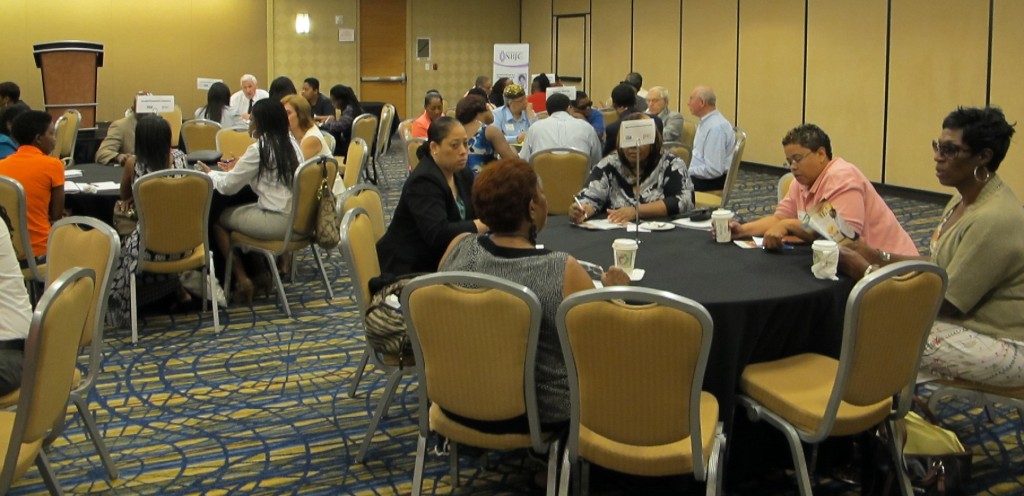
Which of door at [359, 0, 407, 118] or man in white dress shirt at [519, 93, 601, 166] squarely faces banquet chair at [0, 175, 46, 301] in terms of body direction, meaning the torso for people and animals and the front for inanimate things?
the door

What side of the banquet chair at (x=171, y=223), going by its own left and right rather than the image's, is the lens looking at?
back

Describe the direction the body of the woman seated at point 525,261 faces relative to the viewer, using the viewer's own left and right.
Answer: facing away from the viewer and to the right of the viewer

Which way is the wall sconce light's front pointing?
toward the camera

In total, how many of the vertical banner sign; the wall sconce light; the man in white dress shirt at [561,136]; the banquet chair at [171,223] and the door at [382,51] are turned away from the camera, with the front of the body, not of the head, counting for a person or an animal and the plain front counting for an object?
2

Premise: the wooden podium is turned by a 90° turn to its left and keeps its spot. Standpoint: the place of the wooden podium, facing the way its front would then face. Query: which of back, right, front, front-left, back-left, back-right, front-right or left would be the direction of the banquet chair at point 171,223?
right

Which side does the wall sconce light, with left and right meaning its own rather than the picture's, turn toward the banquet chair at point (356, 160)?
front

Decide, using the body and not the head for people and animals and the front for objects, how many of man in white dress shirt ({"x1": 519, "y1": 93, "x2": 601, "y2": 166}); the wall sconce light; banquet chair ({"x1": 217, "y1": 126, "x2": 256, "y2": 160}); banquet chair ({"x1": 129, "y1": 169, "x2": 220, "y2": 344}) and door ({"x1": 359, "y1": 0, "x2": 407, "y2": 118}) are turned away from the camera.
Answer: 3

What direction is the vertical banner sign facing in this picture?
toward the camera

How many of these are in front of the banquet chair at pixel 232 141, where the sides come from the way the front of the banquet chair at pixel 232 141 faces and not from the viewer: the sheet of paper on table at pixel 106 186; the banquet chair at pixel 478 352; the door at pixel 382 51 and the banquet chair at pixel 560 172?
1

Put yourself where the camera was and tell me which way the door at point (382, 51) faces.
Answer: facing the viewer

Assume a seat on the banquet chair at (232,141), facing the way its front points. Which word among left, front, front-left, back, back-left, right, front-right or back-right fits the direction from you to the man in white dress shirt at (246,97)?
front

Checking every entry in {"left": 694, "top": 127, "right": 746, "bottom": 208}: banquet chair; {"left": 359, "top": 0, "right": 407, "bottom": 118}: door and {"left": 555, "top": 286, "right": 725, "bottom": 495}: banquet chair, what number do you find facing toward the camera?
1
